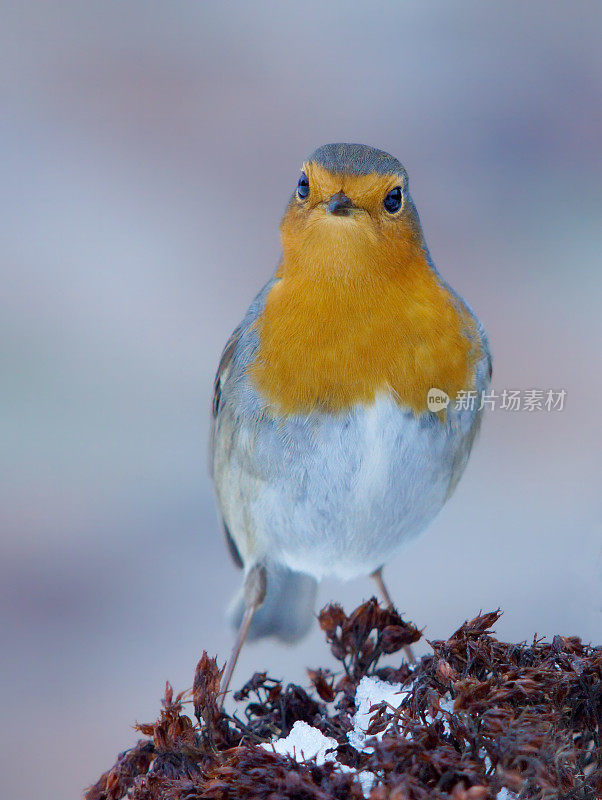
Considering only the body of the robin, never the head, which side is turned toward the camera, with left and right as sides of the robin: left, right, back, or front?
front
